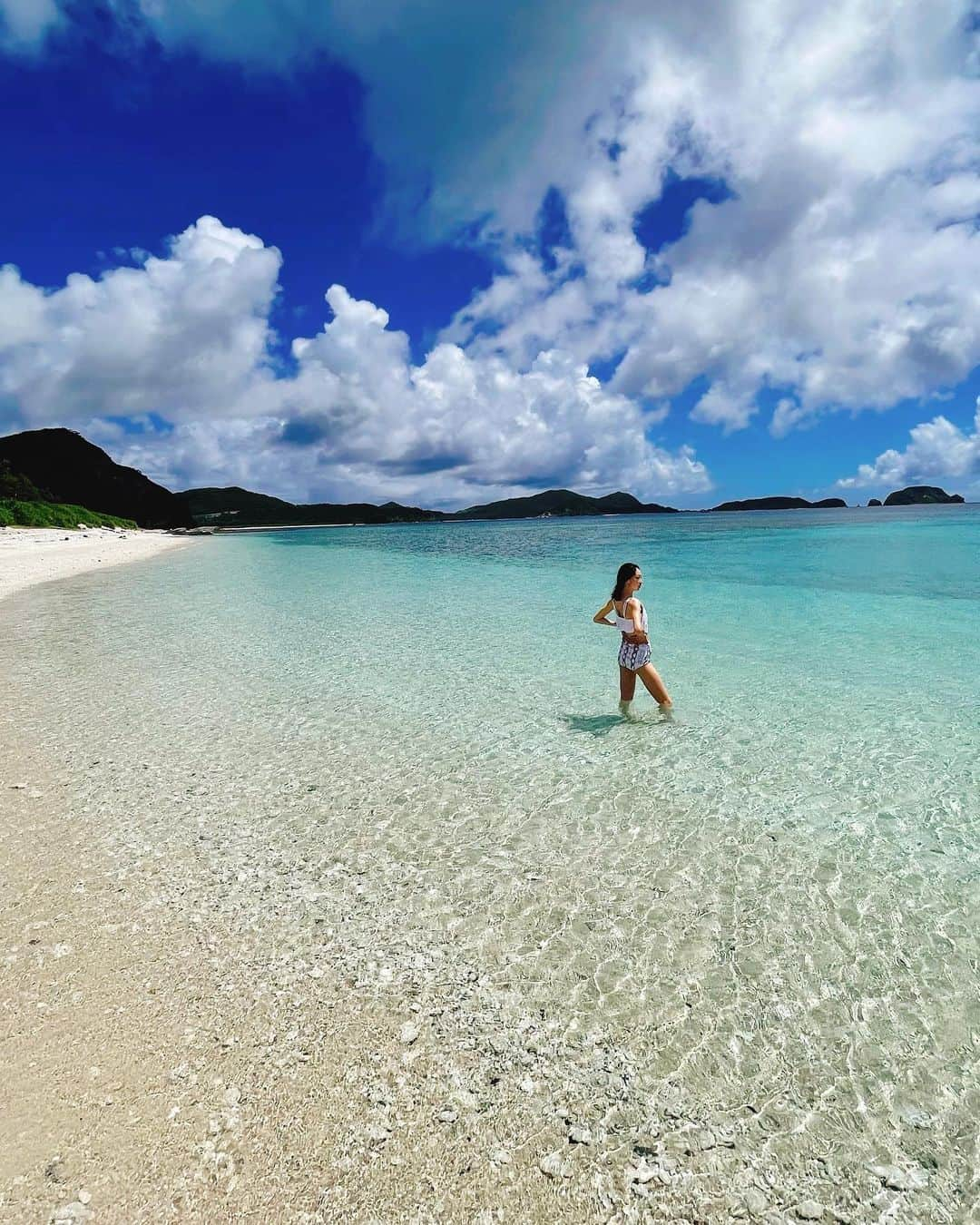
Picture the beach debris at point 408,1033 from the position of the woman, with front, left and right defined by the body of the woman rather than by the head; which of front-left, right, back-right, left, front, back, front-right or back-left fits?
back-right

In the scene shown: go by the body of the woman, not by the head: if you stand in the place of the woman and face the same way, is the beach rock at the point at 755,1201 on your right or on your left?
on your right

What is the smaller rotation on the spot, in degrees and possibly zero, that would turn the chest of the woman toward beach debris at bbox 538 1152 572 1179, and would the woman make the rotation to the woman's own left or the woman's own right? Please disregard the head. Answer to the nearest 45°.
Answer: approximately 135° to the woman's own right

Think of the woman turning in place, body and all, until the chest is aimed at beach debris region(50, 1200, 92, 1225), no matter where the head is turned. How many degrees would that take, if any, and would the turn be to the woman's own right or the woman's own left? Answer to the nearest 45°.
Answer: approximately 135° to the woman's own right

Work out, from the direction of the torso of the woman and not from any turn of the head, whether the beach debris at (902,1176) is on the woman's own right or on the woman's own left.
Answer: on the woman's own right

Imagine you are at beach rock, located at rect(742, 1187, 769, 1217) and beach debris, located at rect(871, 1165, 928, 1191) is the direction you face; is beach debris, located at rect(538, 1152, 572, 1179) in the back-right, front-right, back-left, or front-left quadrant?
back-left

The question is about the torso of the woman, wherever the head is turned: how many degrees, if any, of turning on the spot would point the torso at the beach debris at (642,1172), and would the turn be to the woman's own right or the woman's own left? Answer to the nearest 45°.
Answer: approximately 135° to the woman's own right

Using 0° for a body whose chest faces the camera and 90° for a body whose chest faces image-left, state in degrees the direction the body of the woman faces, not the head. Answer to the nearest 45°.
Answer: approximately 225°
